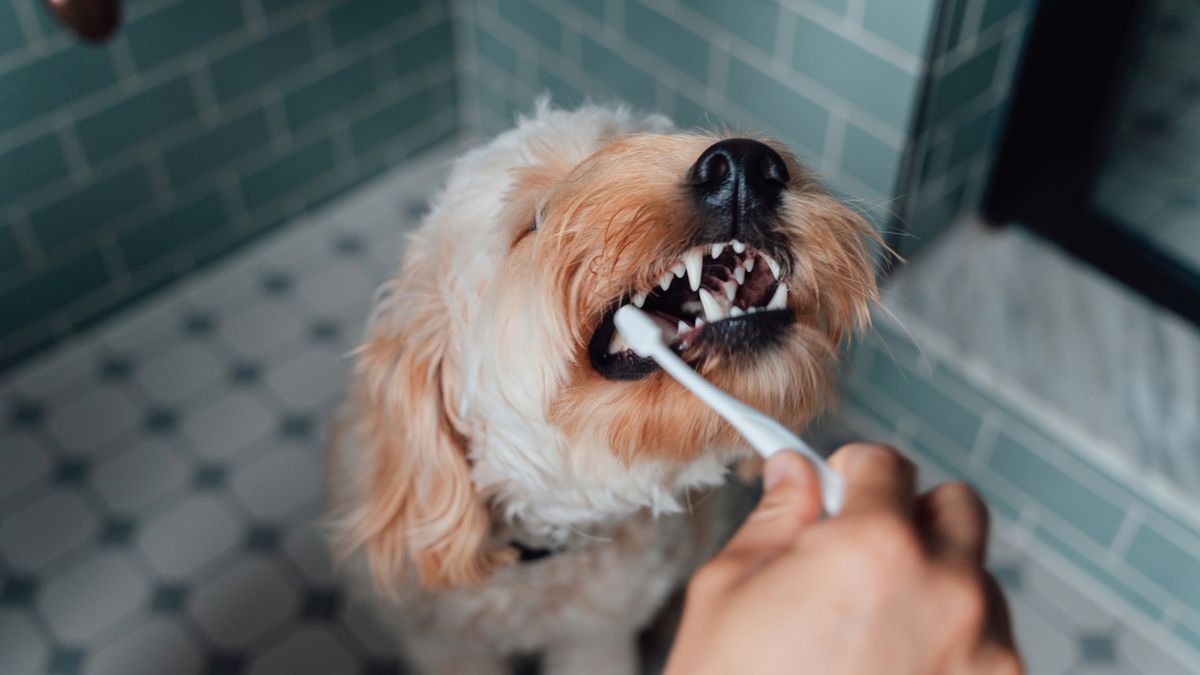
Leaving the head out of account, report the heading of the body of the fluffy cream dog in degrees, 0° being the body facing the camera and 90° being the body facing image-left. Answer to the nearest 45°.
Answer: approximately 315°
